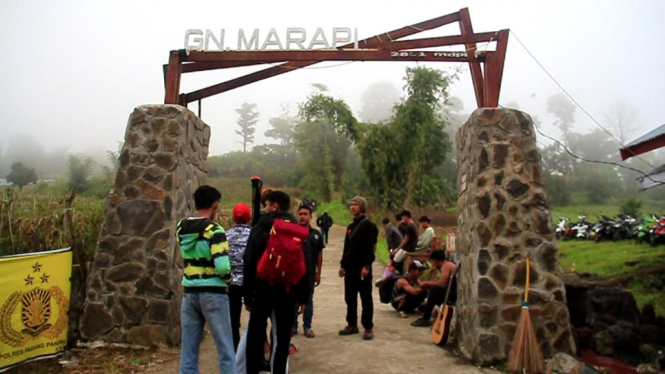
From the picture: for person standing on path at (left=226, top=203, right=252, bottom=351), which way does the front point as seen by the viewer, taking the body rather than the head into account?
away from the camera

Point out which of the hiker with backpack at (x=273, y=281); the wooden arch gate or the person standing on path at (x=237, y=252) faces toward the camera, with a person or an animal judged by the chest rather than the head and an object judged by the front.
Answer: the wooden arch gate

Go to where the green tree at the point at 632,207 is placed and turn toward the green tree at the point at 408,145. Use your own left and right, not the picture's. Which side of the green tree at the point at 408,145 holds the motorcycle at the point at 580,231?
left

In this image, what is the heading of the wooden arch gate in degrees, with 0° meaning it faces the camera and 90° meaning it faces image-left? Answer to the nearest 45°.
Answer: approximately 0°

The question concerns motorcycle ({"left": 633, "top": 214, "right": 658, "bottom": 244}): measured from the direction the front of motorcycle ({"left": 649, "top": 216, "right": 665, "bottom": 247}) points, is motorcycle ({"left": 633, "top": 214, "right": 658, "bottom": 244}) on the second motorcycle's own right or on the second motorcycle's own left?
on the second motorcycle's own right

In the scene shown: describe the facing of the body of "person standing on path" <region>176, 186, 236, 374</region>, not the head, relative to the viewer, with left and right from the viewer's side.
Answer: facing away from the viewer and to the right of the viewer

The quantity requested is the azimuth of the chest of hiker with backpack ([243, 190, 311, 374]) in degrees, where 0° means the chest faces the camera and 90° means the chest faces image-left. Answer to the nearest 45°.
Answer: approximately 135°

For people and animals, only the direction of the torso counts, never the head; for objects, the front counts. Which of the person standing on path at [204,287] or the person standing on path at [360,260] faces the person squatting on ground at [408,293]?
the person standing on path at [204,287]

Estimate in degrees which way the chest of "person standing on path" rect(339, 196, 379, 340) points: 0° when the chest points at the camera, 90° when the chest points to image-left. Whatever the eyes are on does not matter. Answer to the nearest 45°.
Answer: approximately 45°

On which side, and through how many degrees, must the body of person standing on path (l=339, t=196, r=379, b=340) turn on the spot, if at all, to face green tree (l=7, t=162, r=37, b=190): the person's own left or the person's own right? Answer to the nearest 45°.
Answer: approximately 90° to the person's own right

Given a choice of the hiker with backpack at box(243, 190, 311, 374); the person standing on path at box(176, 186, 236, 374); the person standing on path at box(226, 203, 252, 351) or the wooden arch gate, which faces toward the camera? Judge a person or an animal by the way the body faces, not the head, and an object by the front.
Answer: the wooden arch gate

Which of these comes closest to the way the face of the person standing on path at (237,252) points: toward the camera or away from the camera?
away from the camera

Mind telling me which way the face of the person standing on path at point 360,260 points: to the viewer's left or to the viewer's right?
to the viewer's left

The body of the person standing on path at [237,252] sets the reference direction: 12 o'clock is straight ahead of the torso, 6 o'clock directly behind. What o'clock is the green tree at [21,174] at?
The green tree is roughly at 11 o'clock from the person standing on path.

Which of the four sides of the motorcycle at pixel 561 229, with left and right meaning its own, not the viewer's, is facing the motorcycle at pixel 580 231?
left
